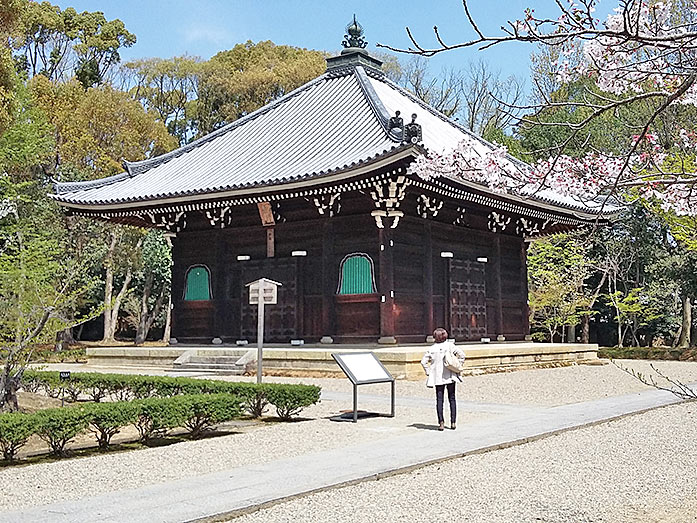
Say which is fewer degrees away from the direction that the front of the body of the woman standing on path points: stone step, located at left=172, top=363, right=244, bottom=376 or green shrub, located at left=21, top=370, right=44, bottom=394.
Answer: the stone step

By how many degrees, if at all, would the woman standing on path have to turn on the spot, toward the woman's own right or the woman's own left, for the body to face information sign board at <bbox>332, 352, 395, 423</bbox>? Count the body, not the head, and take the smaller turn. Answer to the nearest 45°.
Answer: approximately 45° to the woman's own left

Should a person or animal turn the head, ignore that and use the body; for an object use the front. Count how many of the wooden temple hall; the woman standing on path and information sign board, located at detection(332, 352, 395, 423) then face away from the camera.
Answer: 1

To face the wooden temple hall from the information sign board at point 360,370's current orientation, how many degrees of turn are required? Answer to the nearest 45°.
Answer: approximately 135° to its left

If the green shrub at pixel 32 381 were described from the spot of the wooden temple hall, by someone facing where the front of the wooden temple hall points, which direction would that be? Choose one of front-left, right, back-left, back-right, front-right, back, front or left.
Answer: front

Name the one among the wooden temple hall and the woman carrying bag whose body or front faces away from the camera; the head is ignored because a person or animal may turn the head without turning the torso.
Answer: the woman carrying bag

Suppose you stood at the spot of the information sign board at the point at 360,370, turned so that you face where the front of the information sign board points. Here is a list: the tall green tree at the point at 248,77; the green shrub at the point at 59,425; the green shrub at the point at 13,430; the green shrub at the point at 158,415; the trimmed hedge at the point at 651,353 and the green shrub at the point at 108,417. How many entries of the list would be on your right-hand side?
4

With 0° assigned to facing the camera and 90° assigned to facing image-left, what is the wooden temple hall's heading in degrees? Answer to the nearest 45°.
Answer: approximately 45°

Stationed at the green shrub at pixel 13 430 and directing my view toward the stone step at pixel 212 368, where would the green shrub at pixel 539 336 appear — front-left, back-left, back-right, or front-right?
front-right

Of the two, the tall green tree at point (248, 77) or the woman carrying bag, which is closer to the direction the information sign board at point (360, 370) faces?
the woman carrying bag

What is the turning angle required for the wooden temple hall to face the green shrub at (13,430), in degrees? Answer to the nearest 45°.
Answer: approximately 45° to its left

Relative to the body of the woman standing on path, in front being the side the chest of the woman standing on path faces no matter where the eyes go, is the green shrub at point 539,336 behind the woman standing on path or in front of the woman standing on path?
in front

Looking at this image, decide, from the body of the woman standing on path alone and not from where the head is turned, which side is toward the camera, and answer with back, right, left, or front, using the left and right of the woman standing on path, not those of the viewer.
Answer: back

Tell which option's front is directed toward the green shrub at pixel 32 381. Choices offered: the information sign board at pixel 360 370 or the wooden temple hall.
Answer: the wooden temple hall

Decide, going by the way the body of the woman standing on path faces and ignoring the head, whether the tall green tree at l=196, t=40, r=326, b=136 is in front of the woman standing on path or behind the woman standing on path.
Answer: in front

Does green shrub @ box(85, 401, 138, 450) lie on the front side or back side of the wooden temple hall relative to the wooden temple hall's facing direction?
on the front side

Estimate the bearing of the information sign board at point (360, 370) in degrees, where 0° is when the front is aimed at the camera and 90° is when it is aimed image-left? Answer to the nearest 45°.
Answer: approximately 315°
